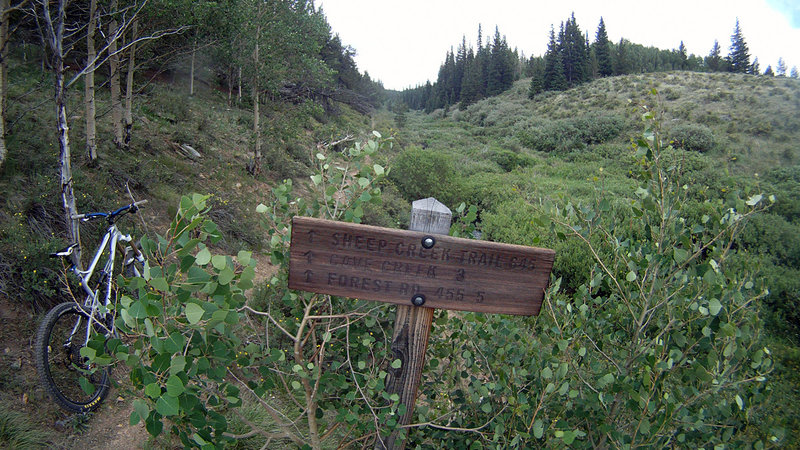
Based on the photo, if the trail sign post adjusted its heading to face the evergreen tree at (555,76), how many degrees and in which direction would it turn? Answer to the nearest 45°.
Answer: approximately 180°

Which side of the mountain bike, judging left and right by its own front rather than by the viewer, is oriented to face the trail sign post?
right

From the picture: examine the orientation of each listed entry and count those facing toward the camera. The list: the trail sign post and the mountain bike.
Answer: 1

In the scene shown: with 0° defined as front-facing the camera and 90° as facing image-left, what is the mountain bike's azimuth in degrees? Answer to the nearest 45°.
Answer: approximately 225°

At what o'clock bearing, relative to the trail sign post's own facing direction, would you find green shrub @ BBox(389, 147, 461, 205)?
The green shrub is roughly at 6 o'clock from the trail sign post.

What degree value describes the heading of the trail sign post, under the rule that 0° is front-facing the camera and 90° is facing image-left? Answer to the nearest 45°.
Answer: approximately 0°

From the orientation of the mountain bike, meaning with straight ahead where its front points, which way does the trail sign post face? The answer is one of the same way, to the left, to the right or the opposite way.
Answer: the opposite way

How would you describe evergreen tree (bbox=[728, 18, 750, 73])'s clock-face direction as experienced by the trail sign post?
The evergreen tree is roughly at 7 o'clock from the trail sign post.

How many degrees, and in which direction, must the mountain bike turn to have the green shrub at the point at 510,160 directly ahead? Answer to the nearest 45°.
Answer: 0° — it already faces it
